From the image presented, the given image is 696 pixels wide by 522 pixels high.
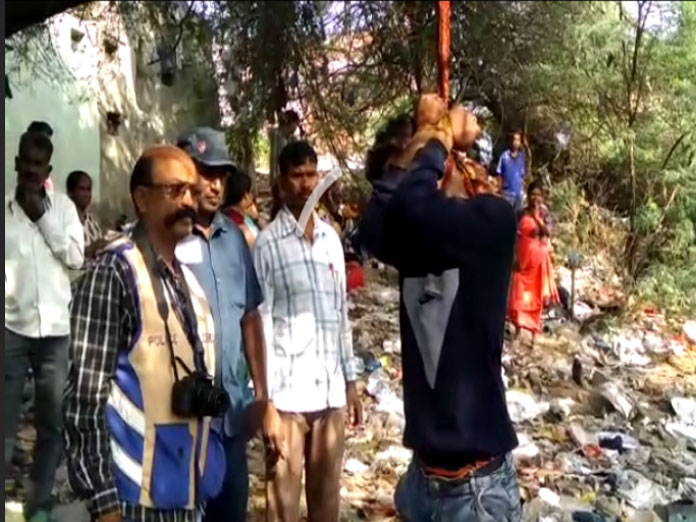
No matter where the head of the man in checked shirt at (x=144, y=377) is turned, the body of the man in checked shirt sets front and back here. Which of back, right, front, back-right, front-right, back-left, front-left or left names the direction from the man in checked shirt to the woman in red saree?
left

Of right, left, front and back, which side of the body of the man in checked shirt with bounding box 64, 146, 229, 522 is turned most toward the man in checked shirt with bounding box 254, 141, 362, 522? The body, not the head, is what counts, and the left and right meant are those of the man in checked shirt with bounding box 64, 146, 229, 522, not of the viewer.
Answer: left

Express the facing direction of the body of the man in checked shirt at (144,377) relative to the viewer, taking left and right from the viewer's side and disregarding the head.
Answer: facing the viewer and to the right of the viewer

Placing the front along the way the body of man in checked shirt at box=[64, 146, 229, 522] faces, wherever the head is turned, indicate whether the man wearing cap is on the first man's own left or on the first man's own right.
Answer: on the first man's own left
